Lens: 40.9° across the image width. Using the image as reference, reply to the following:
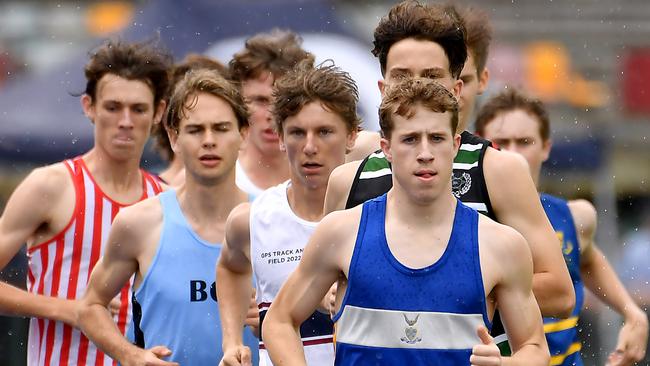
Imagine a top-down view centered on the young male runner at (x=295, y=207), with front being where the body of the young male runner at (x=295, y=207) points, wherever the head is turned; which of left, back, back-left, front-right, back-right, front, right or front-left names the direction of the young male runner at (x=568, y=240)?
back-left

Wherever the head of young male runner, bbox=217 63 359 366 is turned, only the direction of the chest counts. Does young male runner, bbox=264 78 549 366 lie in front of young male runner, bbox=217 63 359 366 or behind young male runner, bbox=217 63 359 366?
in front

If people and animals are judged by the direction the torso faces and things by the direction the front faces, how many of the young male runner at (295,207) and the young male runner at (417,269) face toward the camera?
2

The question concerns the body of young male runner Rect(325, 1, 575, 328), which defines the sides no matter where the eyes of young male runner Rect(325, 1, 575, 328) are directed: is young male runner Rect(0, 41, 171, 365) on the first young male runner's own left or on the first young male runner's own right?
on the first young male runner's own right

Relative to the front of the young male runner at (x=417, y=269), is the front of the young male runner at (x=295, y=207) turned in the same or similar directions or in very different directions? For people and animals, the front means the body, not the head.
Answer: same or similar directions

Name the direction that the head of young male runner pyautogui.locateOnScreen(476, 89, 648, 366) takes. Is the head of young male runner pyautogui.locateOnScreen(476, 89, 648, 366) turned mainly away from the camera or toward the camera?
toward the camera

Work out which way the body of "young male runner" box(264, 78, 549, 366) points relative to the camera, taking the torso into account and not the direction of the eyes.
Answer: toward the camera

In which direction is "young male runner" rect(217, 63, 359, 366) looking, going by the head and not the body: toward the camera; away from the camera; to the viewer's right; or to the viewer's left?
toward the camera

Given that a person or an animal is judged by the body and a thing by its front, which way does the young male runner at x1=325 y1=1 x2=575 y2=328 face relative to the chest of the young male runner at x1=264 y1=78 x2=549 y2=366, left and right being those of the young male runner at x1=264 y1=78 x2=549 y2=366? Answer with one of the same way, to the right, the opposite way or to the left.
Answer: the same way

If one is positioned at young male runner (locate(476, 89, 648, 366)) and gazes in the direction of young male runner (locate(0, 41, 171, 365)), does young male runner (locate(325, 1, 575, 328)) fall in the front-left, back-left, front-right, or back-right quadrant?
front-left

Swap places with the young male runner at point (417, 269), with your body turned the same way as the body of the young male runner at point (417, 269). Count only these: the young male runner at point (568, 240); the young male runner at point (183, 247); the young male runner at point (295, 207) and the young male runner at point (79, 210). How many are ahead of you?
0

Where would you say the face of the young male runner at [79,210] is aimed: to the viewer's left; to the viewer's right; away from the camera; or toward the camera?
toward the camera

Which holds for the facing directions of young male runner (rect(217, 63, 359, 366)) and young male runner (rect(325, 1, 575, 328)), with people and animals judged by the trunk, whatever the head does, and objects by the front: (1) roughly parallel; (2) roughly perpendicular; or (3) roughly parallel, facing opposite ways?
roughly parallel
